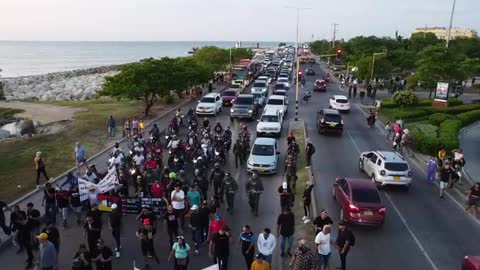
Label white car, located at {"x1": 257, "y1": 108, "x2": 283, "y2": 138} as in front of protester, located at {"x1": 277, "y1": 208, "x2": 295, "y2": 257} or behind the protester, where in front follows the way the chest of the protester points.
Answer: behind

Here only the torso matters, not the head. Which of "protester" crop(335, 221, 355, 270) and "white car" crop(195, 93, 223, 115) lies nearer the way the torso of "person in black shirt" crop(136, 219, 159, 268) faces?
the protester

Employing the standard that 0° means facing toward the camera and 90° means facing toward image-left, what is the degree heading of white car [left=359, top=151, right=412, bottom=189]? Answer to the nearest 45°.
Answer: approximately 135°

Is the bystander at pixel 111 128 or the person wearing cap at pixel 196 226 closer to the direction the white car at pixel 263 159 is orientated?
the person wearing cap

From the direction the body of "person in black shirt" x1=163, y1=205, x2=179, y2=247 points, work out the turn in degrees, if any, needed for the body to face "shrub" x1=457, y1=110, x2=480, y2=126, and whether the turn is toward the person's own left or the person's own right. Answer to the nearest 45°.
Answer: approximately 135° to the person's own left

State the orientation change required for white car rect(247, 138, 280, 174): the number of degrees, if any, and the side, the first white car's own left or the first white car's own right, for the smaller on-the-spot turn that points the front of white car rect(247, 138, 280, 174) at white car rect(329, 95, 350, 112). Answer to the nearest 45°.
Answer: approximately 180°

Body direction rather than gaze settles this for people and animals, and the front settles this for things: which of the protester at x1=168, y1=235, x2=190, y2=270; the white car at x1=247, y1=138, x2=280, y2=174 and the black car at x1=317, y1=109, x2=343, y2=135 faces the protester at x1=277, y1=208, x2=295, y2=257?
the white car

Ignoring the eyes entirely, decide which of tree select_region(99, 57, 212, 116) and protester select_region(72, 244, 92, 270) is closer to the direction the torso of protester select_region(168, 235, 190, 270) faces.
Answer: the protester

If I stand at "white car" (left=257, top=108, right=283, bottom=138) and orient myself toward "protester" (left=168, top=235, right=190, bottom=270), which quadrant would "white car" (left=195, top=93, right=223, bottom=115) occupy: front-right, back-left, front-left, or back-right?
back-right

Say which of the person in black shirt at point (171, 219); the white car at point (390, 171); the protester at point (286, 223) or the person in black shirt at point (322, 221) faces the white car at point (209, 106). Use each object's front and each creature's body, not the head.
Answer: the white car at point (390, 171)
